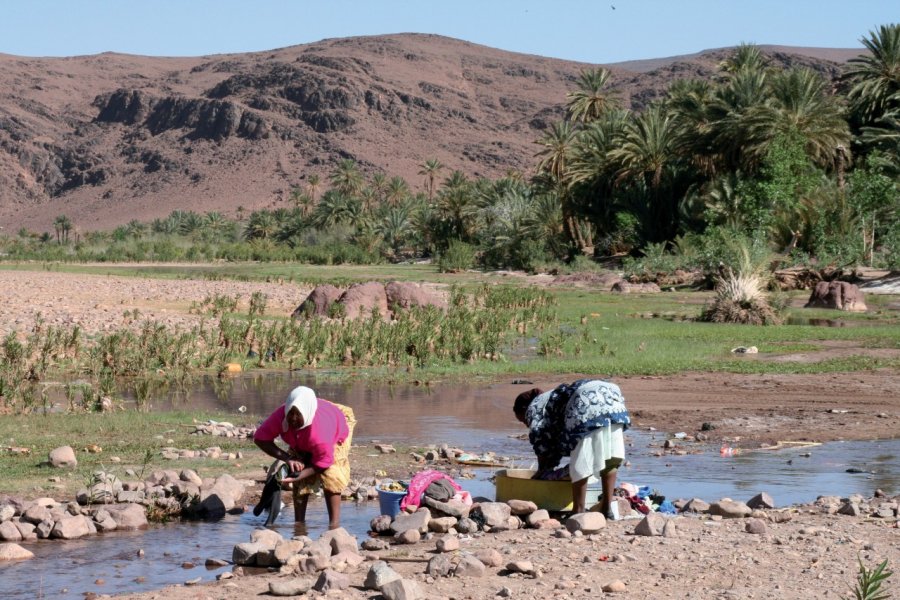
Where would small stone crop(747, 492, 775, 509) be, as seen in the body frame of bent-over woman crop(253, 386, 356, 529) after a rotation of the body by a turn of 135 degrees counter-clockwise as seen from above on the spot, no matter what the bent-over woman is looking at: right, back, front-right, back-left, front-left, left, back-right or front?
front

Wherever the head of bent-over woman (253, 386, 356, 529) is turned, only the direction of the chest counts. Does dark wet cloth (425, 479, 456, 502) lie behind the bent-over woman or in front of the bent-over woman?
behind

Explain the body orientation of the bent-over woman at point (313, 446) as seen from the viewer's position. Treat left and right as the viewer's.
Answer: facing the viewer and to the left of the viewer

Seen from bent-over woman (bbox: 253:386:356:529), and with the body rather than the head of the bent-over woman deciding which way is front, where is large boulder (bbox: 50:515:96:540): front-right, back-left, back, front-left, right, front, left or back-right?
front-right

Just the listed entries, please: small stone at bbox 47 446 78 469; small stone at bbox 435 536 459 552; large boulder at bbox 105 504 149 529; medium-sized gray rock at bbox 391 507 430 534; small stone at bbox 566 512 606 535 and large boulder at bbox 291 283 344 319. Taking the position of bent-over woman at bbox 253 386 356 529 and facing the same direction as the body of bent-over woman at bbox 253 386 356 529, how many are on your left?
3

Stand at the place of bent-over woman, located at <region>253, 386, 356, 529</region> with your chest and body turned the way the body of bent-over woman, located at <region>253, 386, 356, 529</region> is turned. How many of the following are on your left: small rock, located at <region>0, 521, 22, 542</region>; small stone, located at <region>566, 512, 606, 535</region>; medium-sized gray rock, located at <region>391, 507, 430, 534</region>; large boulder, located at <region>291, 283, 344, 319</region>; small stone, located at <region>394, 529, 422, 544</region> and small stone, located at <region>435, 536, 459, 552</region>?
4

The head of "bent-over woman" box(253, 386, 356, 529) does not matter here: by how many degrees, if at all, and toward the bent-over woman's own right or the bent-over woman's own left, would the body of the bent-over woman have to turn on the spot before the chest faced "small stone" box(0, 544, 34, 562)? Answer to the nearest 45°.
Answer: approximately 45° to the bent-over woman's own right

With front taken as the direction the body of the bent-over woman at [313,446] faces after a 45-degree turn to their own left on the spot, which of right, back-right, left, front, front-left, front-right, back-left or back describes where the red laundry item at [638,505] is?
left

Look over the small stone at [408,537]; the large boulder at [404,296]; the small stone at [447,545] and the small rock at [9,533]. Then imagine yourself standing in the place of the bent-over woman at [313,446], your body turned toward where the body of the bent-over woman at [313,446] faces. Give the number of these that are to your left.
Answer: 2

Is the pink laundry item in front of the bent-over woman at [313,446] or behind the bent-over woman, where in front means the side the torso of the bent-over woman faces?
behind

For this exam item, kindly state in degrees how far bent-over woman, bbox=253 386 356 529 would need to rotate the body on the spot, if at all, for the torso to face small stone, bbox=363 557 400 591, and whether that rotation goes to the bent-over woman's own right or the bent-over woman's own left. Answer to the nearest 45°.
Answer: approximately 45° to the bent-over woman's own left

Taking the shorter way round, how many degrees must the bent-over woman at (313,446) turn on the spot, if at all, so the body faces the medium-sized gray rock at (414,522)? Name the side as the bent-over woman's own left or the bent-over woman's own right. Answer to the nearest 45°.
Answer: approximately 90° to the bent-over woman's own left

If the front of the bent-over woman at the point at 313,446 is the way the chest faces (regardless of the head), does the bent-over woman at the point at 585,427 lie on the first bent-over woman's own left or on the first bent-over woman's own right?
on the first bent-over woman's own left

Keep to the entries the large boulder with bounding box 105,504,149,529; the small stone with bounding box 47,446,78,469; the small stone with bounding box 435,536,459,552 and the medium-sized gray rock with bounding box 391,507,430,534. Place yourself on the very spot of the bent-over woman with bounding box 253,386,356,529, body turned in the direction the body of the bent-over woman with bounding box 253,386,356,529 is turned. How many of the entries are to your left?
2

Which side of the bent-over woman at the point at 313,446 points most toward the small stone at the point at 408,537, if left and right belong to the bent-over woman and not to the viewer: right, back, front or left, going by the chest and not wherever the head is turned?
left

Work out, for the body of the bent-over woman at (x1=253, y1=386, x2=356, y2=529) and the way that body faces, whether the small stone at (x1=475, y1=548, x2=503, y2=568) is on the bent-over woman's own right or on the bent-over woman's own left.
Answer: on the bent-over woman's own left

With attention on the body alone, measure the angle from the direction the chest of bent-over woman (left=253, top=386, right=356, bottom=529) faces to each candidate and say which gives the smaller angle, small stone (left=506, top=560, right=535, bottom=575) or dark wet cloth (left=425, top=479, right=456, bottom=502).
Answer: the small stone

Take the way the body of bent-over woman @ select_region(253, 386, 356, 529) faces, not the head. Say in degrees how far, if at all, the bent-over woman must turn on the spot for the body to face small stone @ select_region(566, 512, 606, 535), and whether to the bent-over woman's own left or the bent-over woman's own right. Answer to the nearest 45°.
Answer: approximately 90° to the bent-over woman's own left

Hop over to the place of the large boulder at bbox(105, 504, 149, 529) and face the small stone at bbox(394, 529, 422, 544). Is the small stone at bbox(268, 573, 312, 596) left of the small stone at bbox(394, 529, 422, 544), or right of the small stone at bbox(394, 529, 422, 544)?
right
